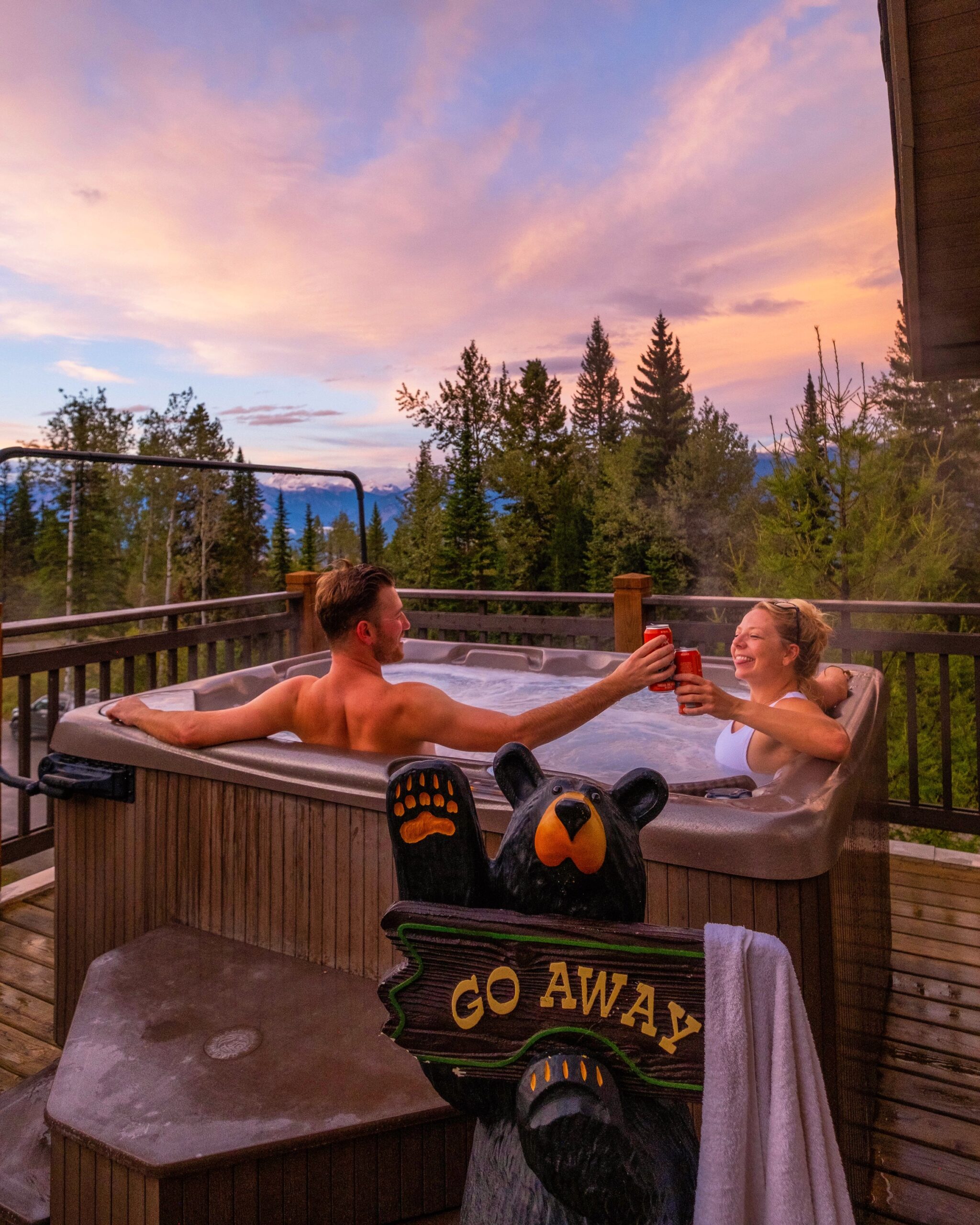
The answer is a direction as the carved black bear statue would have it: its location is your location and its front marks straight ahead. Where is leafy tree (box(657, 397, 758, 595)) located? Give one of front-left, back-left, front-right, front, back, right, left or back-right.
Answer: back

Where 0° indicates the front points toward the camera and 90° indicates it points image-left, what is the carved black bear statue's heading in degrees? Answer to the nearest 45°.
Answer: approximately 0°

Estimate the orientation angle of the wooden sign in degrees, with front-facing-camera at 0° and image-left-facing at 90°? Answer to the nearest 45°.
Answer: approximately 0°

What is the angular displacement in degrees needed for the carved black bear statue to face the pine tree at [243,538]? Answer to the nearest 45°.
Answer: approximately 180°

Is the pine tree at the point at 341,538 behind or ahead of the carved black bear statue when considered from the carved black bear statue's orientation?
behind

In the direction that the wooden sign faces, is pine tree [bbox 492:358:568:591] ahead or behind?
behind

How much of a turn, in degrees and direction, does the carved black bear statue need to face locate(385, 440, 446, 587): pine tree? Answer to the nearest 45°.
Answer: approximately 180°

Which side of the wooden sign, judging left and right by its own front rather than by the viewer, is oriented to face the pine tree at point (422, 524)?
back

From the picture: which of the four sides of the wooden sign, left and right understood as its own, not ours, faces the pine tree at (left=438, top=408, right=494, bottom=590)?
back
